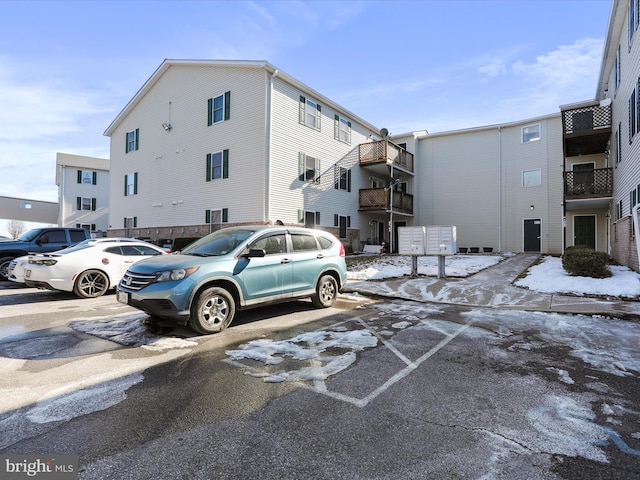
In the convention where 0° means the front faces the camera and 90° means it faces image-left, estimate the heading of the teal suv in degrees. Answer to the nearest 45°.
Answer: approximately 45°

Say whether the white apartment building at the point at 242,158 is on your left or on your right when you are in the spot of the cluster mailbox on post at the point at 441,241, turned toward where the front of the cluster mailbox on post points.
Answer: on your right

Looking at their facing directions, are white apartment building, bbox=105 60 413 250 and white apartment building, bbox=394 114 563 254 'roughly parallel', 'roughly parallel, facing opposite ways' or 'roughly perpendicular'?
roughly perpendicular

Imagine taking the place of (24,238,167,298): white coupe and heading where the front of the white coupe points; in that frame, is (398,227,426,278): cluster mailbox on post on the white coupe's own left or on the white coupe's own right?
on the white coupe's own right

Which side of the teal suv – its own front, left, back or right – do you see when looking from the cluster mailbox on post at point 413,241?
back

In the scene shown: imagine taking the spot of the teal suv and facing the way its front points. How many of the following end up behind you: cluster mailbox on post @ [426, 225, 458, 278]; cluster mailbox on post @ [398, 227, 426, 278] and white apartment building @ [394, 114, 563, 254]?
3

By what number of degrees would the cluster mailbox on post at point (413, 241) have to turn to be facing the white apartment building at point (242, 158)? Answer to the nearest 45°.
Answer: approximately 135° to its right

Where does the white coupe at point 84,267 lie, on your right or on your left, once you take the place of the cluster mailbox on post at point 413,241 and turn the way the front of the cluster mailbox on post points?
on your right

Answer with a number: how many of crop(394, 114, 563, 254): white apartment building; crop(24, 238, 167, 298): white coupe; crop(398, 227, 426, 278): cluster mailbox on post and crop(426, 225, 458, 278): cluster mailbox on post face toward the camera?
3
